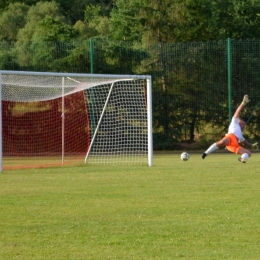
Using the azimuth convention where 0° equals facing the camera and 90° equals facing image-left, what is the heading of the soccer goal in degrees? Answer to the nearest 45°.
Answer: approximately 315°

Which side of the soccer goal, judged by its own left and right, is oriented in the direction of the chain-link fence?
left

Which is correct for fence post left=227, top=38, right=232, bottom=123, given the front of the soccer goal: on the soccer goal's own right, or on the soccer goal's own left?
on the soccer goal's own left
